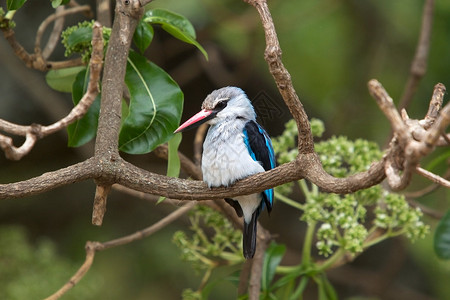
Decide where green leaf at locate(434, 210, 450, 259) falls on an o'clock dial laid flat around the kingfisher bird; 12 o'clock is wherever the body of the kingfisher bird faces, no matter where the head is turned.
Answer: The green leaf is roughly at 7 o'clock from the kingfisher bird.

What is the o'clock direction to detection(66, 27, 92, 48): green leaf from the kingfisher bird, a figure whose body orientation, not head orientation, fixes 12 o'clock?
The green leaf is roughly at 1 o'clock from the kingfisher bird.

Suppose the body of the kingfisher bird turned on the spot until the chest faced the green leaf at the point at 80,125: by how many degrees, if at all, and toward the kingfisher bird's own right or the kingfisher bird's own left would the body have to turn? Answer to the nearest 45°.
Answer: approximately 45° to the kingfisher bird's own right

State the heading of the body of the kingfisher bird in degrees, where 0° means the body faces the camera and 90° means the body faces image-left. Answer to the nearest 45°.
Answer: approximately 45°
